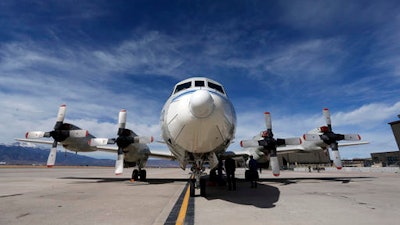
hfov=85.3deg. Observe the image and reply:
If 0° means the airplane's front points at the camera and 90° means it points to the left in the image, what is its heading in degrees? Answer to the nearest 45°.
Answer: approximately 0°
